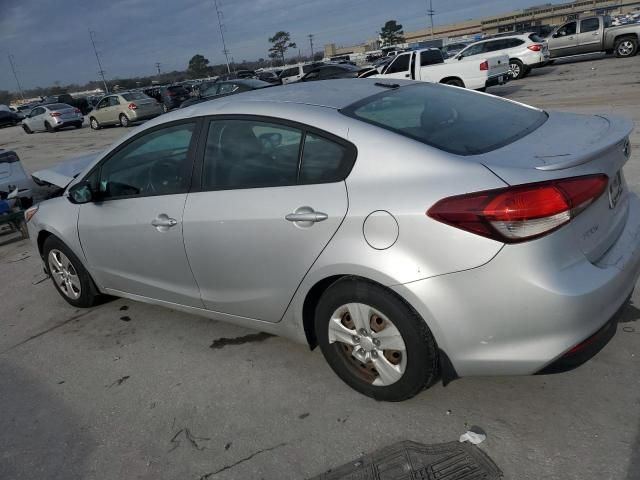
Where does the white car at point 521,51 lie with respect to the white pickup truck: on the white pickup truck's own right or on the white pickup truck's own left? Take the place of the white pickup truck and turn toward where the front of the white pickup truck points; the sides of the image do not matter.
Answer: on the white pickup truck's own right

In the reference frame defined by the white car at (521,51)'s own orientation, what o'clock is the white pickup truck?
The white pickup truck is roughly at 8 o'clock from the white car.

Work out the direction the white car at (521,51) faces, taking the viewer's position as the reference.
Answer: facing away from the viewer and to the left of the viewer

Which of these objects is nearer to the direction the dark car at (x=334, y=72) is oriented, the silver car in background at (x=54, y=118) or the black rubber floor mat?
the silver car in background

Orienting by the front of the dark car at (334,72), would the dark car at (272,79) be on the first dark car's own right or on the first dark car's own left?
on the first dark car's own right

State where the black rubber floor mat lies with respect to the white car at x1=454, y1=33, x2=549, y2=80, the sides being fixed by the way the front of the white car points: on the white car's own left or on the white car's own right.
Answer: on the white car's own left

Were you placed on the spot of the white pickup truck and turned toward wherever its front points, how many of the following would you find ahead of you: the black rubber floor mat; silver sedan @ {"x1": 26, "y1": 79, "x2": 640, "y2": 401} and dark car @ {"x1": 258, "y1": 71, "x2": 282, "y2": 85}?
1

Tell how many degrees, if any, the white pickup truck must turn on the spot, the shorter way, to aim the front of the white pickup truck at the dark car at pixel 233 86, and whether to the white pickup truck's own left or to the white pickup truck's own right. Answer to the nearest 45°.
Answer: approximately 45° to the white pickup truck's own left

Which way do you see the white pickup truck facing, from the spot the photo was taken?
facing away from the viewer and to the left of the viewer
